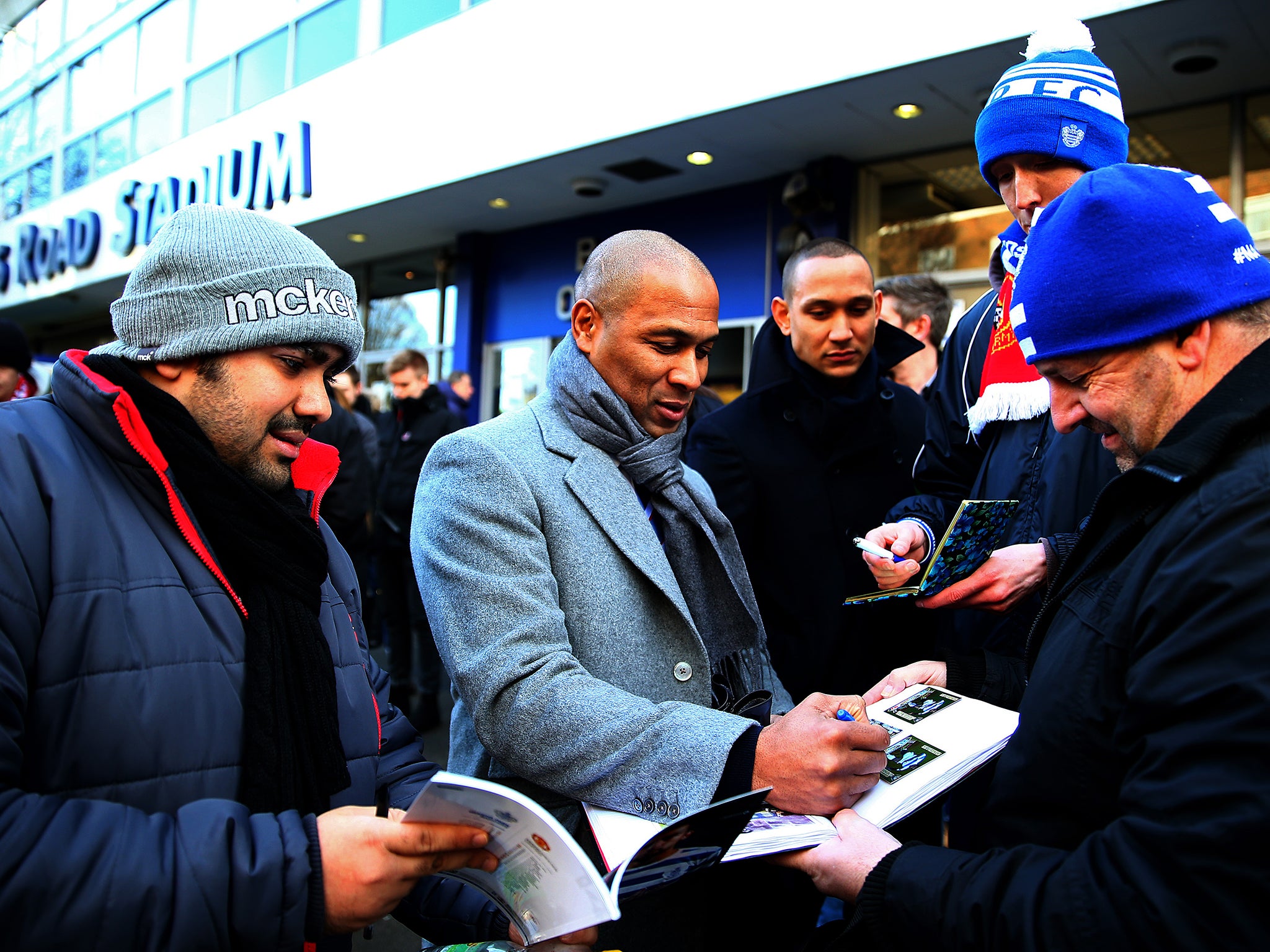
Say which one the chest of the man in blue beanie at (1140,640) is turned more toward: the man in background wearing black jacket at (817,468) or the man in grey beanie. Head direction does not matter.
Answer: the man in grey beanie

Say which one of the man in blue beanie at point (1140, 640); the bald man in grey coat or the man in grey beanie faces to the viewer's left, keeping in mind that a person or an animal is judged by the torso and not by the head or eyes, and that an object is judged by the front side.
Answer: the man in blue beanie

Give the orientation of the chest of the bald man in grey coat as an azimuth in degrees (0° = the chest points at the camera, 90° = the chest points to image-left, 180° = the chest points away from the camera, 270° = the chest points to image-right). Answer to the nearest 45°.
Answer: approximately 315°

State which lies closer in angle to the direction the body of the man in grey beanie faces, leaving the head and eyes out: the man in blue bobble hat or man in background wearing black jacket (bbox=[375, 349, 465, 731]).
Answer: the man in blue bobble hat

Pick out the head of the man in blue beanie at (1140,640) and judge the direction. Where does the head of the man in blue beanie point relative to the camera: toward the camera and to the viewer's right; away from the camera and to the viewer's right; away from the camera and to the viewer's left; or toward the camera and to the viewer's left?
toward the camera and to the viewer's left

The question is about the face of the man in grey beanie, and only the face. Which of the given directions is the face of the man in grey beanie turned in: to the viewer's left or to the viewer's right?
to the viewer's right

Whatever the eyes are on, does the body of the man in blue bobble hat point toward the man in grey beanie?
yes

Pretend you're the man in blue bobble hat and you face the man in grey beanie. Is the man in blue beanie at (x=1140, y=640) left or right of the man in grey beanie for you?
left

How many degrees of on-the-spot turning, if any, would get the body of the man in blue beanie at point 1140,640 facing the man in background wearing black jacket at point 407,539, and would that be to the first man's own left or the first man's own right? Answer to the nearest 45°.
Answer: approximately 45° to the first man's own right

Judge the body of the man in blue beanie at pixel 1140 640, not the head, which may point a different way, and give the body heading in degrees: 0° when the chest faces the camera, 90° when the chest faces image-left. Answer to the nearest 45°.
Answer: approximately 90°

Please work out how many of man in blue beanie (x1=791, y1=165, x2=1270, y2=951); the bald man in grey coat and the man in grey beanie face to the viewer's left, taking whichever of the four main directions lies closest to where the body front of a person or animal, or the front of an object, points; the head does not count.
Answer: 1

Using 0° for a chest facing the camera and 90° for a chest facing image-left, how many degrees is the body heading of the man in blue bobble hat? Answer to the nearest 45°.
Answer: approximately 45°

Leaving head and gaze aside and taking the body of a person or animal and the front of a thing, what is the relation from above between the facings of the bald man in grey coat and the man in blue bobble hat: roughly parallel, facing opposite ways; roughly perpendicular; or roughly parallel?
roughly perpendicular

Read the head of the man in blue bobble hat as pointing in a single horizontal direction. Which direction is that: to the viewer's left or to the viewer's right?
to the viewer's left
